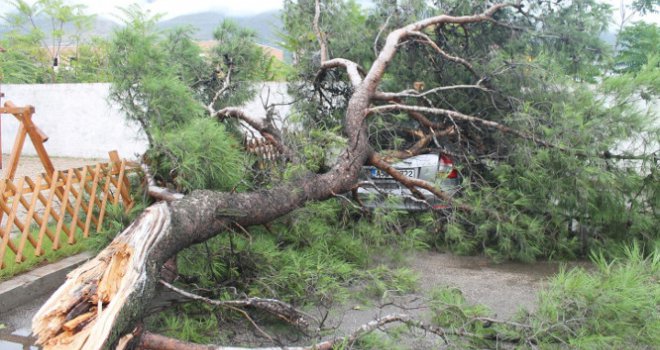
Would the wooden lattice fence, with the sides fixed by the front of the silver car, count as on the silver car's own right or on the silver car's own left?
on the silver car's own left

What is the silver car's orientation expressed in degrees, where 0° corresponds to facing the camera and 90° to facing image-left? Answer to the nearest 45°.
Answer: approximately 180°

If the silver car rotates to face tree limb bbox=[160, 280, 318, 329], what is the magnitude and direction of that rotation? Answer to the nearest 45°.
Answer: approximately 180°

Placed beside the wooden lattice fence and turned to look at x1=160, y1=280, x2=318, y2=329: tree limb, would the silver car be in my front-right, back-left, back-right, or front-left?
front-left
